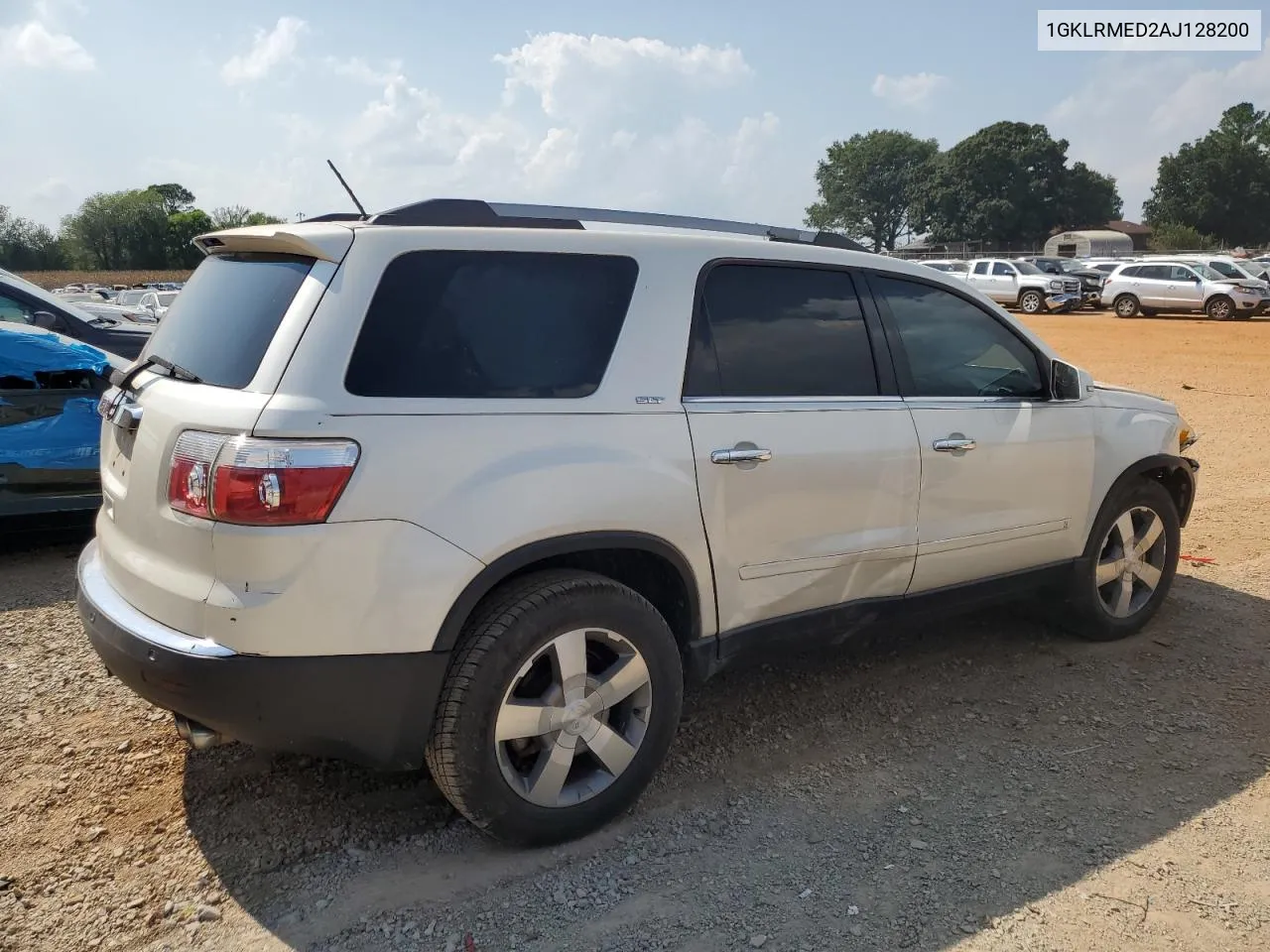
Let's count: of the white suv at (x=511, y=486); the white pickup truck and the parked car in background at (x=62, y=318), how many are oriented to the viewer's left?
0

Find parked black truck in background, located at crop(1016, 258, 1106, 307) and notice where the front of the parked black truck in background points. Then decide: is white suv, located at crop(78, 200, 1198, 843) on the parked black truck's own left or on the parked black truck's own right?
on the parked black truck's own right

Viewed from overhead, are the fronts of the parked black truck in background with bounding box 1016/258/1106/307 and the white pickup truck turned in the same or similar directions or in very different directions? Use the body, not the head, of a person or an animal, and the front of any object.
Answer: same or similar directions

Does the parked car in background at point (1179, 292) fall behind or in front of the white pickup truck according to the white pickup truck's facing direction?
in front

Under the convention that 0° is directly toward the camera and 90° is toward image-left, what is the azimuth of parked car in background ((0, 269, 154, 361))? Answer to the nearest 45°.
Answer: approximately 315°

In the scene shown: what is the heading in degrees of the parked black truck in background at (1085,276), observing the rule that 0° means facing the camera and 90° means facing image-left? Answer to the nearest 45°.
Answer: approximately 315°

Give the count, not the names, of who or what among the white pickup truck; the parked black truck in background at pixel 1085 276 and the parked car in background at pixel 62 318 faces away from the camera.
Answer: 0

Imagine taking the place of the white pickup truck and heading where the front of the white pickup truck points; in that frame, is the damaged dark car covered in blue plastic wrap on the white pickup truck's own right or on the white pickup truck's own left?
on the white pickup truck's own right

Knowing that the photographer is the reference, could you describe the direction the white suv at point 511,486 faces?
facing away from the viewer and to the right of the viewer

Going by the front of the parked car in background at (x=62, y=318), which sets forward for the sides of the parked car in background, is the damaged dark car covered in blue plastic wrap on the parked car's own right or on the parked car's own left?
on the parked car's own right

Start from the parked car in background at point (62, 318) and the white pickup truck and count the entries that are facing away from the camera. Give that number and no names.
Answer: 0

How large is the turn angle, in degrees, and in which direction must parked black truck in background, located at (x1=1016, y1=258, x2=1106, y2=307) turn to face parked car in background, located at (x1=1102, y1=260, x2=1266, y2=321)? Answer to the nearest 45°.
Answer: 0° — it already faces it

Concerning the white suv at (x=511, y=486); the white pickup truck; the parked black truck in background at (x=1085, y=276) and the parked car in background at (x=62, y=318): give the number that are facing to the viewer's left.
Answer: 0

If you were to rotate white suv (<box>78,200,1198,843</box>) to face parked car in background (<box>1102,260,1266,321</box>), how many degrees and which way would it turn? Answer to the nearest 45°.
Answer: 0° — it already faces it

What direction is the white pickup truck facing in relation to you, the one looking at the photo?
facing the viewer and to the right of the viewer

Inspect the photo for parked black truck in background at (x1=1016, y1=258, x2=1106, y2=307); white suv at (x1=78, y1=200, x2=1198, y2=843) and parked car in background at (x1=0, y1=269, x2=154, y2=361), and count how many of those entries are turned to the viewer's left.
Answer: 0
